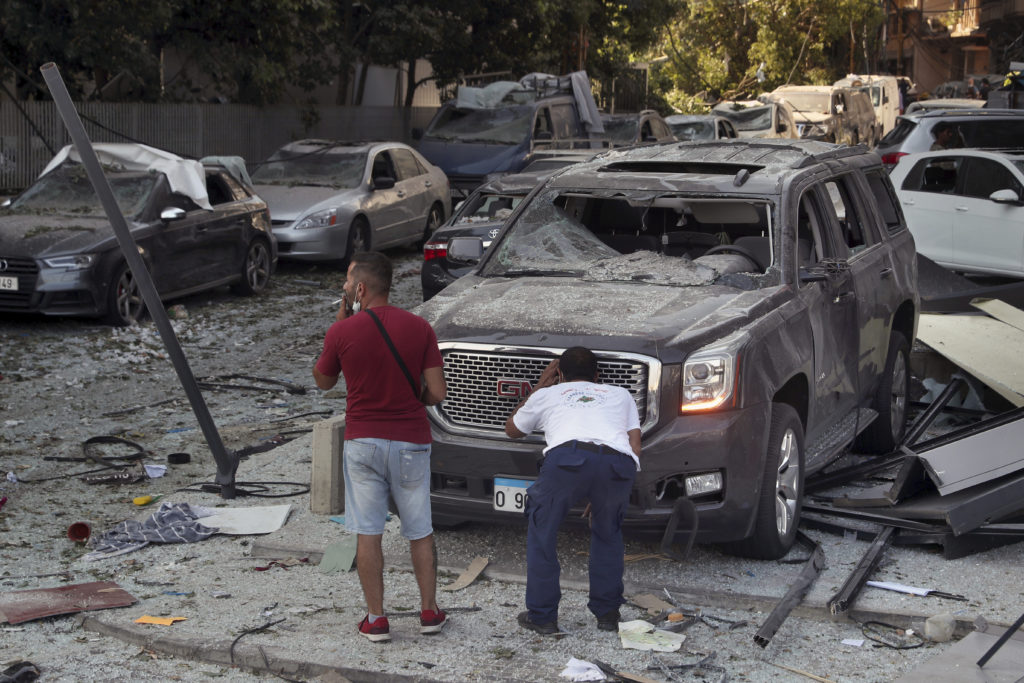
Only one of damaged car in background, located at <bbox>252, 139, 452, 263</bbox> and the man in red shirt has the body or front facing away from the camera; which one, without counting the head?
the man in red shirt

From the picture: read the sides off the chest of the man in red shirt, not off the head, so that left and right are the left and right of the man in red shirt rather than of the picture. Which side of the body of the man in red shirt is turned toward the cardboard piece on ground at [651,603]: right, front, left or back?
right

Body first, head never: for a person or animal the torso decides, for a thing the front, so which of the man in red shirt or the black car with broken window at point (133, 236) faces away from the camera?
the man in red shirt

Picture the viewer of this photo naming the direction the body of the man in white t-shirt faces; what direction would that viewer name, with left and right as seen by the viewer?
facing away from the viewer

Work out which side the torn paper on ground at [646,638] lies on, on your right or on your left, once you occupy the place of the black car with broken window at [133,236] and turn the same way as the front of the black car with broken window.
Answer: on your left

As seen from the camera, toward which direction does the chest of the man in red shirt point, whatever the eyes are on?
away from the camera

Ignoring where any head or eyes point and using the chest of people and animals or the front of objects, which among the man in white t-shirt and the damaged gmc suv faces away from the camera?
the man in white t-shirt

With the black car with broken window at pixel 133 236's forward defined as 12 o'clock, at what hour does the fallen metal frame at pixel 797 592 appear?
The fallen metal frame is roughly at 10 o'clock from the black car with broken window.

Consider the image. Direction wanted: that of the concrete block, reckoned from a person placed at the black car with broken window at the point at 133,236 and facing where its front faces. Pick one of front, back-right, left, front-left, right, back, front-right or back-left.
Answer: front-left

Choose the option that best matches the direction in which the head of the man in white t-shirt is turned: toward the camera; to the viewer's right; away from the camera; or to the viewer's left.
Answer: away from the camera

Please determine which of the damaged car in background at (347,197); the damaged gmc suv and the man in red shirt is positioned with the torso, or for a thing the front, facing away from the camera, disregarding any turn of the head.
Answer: the man in red shirt

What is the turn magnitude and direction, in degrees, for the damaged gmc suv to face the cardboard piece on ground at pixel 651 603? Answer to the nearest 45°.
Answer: approximately 45° to its left

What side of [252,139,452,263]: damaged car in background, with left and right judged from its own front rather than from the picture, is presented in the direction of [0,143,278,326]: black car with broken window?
front

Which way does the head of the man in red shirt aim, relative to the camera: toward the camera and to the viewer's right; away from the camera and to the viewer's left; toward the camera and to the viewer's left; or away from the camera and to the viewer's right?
away from the camera and to the viewer's left

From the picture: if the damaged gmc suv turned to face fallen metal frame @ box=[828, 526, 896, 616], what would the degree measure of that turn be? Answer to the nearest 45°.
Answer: approximately 90° to its left

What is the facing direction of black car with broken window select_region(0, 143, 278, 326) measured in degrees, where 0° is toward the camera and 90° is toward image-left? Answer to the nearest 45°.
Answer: approximately 45°

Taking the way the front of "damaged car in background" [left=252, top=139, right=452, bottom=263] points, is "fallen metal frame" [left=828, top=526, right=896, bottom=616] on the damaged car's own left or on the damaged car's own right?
on the damaged car's own left

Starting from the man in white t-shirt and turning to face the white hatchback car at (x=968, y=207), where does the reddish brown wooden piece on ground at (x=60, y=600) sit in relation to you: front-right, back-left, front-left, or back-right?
back-left
